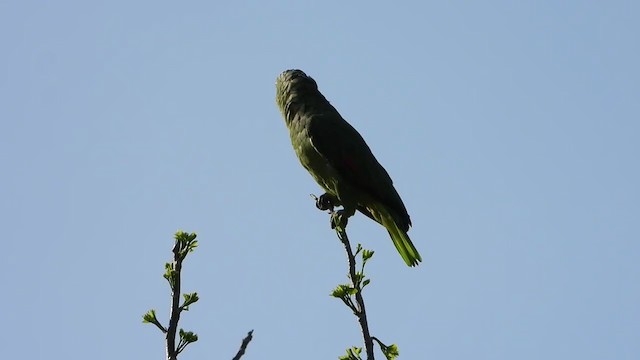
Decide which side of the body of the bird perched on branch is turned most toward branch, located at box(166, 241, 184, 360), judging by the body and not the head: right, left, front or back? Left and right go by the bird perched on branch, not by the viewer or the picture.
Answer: front
